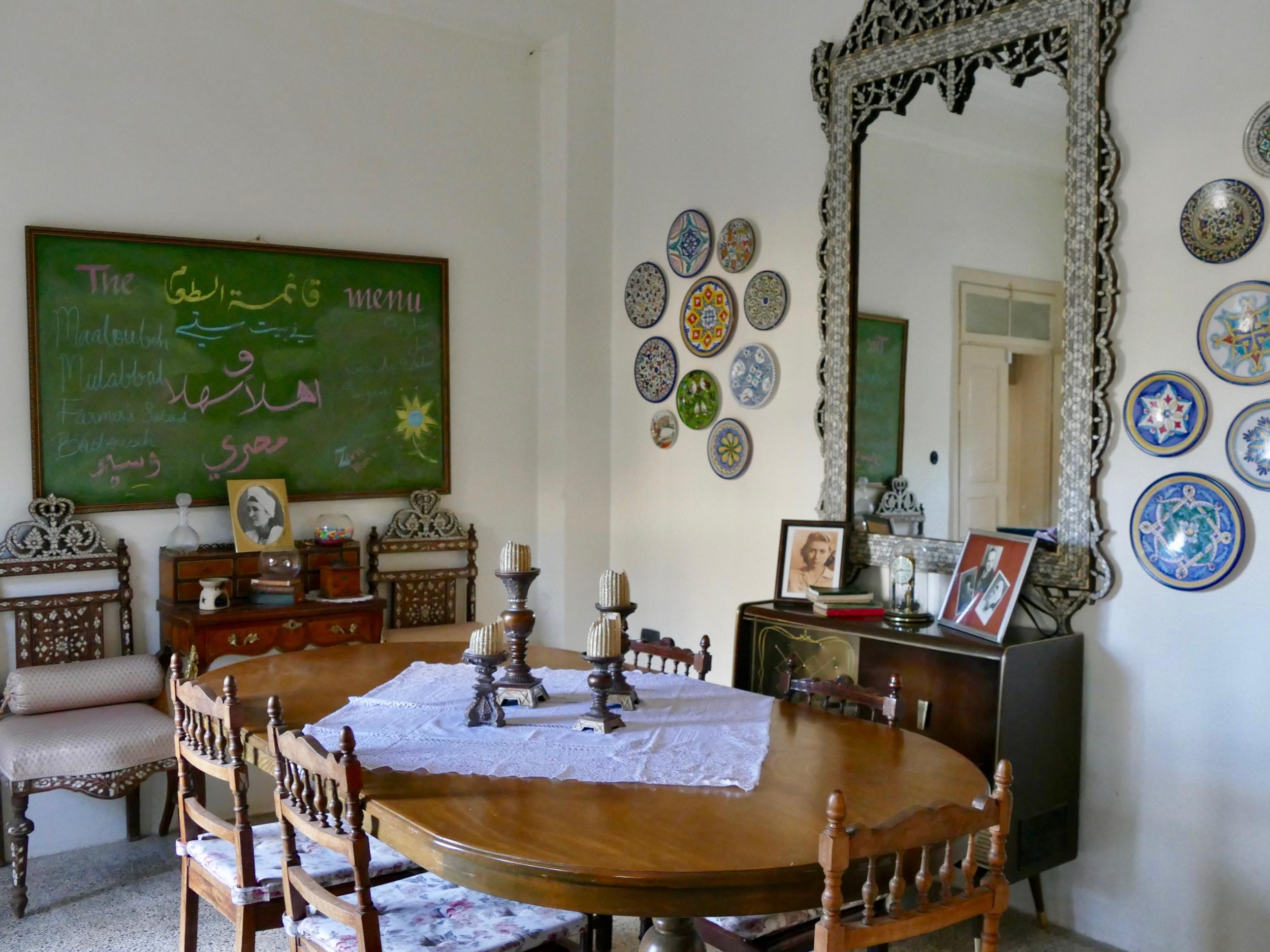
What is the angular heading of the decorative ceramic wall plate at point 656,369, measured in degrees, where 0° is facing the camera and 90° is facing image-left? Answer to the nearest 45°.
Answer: approximately 45°

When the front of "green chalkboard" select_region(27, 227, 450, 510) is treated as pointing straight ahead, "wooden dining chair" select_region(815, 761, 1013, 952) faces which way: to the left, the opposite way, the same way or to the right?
the opposite way

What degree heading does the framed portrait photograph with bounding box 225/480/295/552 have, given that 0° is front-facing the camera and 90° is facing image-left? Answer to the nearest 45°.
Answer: approximately 0°

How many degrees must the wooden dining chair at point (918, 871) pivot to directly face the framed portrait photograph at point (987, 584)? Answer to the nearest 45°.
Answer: approximately 45° to its right

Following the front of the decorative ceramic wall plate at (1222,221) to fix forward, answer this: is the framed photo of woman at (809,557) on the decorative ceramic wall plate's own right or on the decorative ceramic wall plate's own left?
on the decorative ceramic wall plate's own right

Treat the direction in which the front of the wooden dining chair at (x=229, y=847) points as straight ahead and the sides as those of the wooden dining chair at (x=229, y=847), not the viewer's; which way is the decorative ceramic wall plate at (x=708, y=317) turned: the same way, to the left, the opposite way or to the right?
the opposite way

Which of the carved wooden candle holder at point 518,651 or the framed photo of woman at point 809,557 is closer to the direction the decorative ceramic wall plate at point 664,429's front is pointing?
the carved wooden candle holder

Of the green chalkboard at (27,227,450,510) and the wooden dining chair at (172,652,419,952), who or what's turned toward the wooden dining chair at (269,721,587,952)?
the green chalkboard

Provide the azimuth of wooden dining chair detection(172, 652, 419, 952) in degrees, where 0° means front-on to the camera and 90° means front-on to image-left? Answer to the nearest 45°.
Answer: approximately 225°

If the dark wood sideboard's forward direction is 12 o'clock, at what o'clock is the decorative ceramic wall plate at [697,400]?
The decorative ceramic wall plate is roughly at 3 o'clock from the dark wood sideboard.

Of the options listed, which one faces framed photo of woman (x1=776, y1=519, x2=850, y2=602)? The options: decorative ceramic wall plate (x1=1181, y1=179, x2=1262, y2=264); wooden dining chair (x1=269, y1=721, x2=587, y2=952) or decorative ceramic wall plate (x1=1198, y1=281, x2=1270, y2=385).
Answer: the wooden dining chair

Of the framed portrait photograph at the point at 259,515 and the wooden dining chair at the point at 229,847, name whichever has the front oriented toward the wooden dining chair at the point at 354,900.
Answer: the framed portrait photograph
